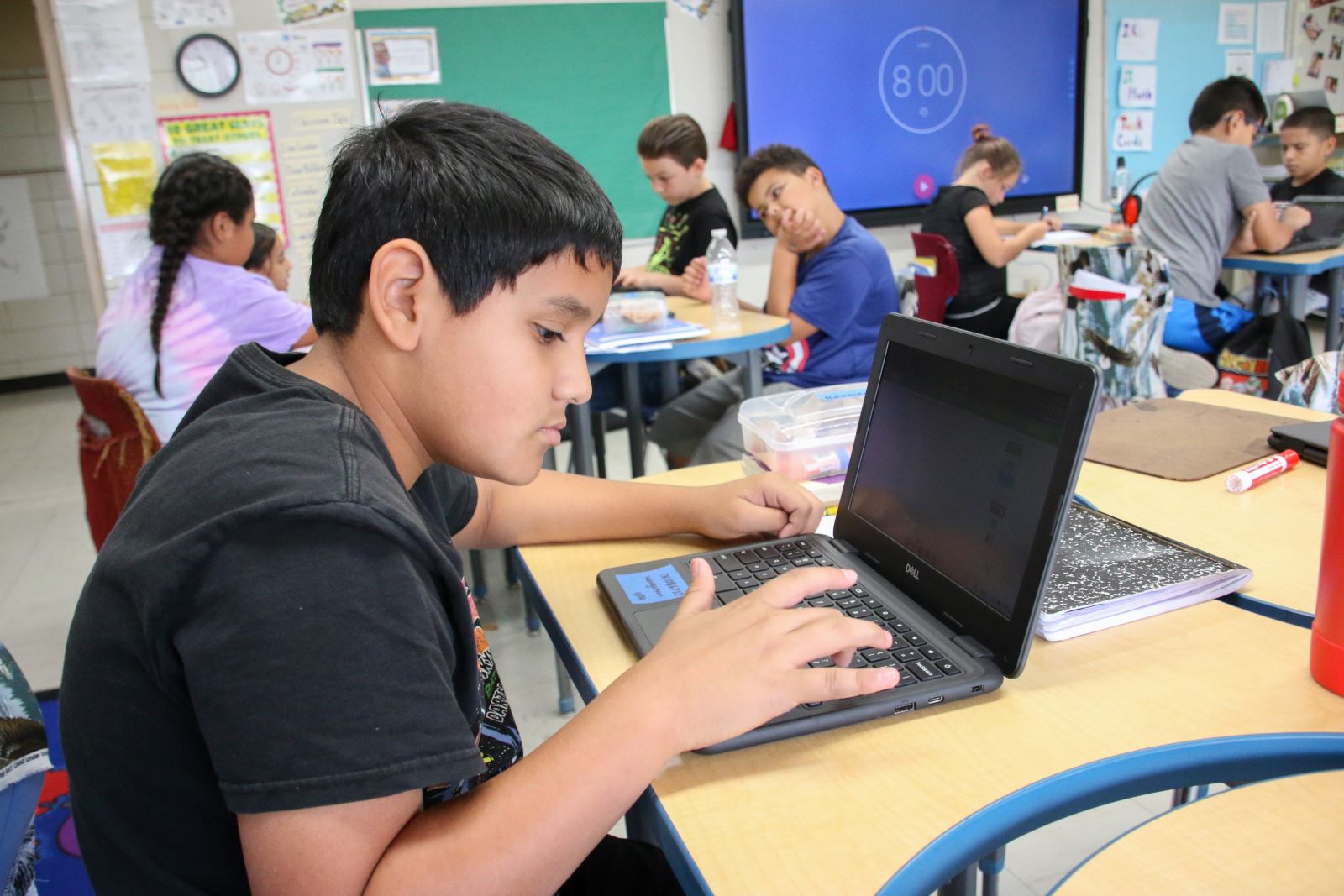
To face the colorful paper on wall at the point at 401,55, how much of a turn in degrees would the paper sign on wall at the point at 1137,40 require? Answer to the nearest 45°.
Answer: approximately 45° to its right

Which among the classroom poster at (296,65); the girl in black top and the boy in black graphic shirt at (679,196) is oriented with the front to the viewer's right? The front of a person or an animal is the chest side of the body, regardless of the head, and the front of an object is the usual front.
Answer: the girl in black top

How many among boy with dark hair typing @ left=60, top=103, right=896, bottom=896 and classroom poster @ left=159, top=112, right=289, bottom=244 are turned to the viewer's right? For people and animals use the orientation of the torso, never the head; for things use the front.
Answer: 1

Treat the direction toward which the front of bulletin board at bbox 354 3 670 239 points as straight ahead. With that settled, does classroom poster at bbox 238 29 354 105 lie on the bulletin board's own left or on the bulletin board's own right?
on the bulletin board's own right

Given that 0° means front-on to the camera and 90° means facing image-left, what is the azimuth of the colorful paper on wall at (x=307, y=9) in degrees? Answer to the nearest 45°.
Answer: approximately 0°

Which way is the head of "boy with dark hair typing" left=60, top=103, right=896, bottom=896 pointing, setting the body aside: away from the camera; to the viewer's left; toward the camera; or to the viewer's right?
to the viewer's right

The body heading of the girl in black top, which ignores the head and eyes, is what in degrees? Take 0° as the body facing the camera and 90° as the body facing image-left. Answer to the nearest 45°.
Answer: approximately 270°

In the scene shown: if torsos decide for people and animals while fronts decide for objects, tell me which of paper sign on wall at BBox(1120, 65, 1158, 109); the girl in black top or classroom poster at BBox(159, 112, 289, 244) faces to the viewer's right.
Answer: the girl in black top

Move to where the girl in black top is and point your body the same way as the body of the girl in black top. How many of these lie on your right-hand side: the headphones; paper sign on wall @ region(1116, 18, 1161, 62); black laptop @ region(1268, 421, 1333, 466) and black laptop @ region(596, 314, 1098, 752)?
2

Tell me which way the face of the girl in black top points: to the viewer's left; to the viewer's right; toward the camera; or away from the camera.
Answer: to the viewer's right

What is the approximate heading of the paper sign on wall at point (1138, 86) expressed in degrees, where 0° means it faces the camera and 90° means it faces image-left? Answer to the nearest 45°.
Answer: approximately 0°

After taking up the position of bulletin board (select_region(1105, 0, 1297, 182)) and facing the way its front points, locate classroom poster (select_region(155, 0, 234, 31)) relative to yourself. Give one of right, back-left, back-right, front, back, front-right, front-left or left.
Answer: front-right
